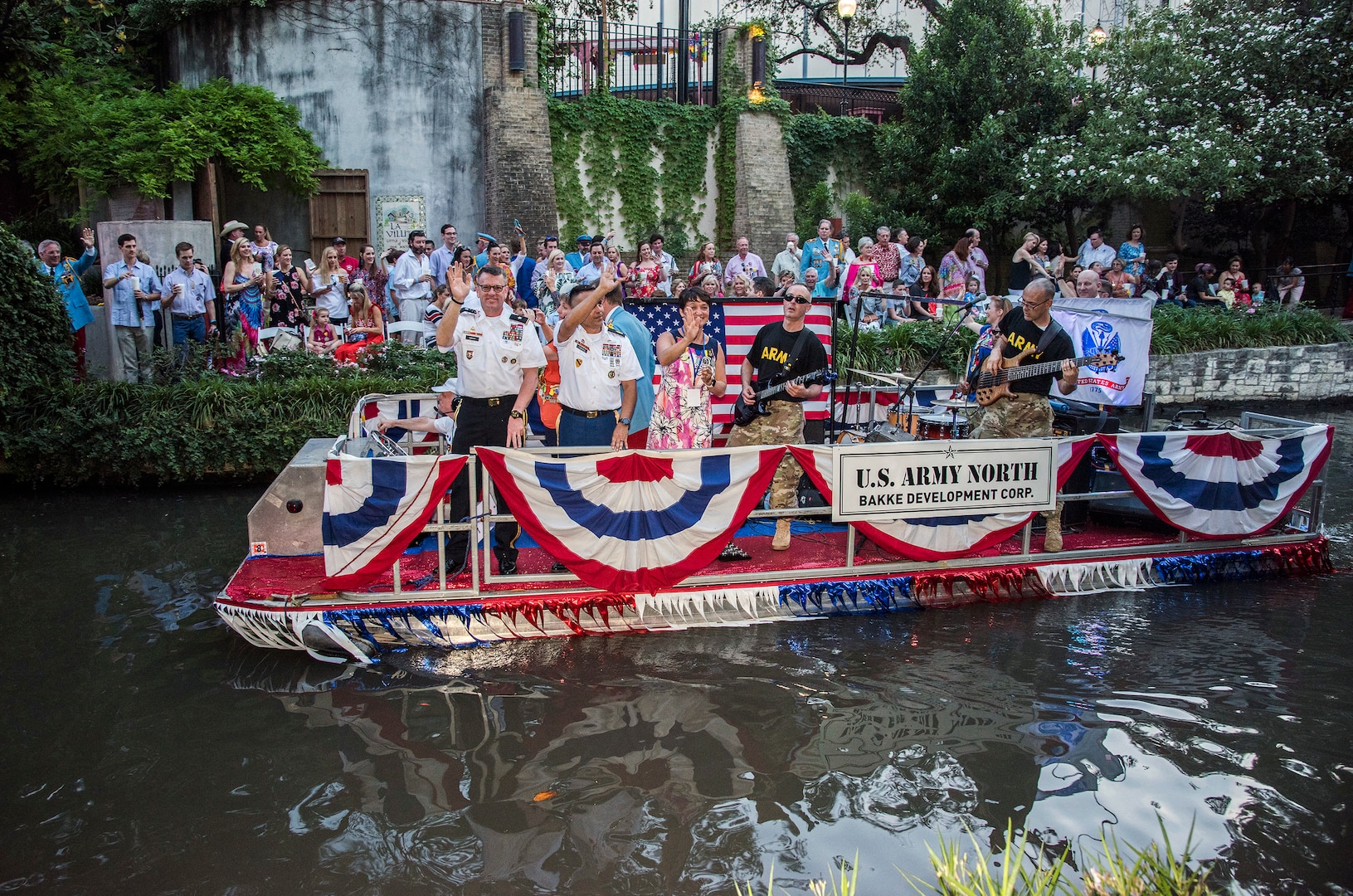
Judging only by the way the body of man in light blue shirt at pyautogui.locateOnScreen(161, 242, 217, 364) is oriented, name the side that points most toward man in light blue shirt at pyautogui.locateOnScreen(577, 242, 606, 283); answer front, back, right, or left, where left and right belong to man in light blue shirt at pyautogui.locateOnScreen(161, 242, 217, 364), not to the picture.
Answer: left

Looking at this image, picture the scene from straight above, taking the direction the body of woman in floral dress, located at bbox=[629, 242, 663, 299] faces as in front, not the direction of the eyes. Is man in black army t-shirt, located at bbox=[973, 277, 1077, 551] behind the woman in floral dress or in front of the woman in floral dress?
in front

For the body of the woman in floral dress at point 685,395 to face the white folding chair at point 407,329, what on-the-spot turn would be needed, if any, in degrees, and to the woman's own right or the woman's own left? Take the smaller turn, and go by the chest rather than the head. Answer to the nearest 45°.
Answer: approximately 135° to the woman's own right

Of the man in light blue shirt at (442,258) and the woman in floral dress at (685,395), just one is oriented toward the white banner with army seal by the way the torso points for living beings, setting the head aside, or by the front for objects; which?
the man in light blue shirt

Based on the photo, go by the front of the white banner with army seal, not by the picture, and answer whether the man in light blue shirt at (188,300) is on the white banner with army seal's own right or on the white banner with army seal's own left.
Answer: on the white banner with army seal's own right

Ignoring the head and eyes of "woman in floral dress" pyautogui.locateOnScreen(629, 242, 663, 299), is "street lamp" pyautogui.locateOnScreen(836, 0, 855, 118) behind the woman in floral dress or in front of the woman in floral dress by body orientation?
behind
